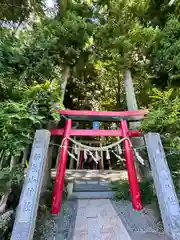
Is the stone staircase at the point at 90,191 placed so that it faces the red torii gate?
yes

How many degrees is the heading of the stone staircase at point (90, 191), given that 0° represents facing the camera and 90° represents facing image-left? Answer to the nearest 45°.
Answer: approximately 0°

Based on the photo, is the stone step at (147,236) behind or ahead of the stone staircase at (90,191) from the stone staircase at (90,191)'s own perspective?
ahead
